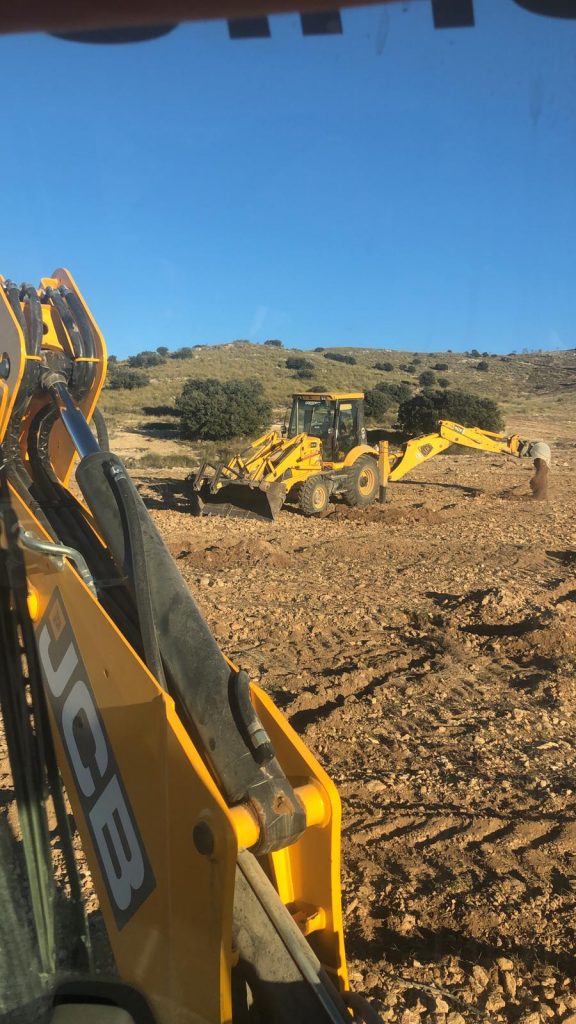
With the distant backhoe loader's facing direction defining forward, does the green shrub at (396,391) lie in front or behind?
behind

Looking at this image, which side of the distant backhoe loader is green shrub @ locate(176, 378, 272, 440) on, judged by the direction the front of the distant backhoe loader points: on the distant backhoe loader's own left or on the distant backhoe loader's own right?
on the distant backhoe loader's own right

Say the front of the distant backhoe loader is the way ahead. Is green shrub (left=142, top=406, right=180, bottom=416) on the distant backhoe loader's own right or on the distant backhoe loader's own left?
on the distant backhoe loader's own right

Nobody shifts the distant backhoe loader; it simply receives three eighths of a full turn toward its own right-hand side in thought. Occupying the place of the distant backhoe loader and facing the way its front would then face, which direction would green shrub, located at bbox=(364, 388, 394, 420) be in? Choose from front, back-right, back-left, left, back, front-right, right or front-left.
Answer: front

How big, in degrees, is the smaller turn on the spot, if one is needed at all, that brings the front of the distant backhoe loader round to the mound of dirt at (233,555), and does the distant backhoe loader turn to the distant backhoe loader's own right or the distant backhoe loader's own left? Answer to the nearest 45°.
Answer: approximately 45° to the distant backhoe loader's own left

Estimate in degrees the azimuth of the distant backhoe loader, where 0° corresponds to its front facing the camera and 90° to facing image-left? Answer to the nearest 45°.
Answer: approximately 45°

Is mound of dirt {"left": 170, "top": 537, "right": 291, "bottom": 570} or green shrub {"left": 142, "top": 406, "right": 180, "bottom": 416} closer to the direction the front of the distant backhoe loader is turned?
the mound of dirt

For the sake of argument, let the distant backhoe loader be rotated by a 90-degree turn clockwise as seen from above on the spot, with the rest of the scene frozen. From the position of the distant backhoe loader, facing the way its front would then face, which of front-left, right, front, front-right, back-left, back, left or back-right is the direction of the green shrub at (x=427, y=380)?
front-right

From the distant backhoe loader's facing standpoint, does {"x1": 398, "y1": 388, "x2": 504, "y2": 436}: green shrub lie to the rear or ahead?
to the rear
